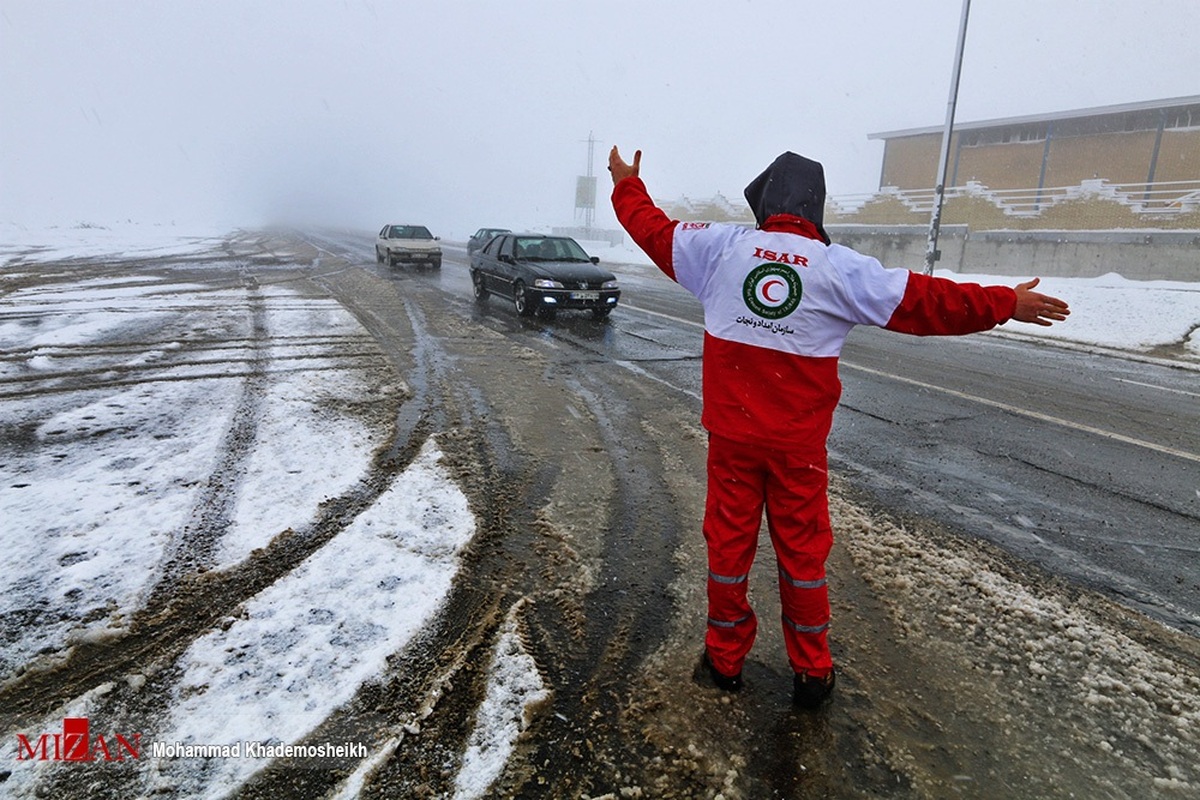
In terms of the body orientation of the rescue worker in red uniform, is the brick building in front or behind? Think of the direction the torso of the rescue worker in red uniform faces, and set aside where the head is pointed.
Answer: in front

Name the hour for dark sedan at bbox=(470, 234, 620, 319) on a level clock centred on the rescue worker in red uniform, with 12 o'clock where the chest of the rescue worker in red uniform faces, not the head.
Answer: The dark sedan is roughly at 11 o'clock from the rescue worker in red uniform.

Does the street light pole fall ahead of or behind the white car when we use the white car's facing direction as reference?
ahead

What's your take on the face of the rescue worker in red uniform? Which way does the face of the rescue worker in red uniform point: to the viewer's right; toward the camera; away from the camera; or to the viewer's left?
away from the camera

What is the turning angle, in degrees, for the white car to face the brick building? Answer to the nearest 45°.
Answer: approximately 45° to its left

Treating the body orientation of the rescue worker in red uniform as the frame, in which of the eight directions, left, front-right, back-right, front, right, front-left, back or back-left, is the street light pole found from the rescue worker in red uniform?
front

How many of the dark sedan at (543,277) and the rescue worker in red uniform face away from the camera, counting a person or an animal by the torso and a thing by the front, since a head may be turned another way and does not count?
1

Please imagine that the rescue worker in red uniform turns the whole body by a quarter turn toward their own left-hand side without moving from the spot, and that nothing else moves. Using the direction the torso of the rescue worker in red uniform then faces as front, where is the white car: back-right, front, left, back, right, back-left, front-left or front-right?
front-right

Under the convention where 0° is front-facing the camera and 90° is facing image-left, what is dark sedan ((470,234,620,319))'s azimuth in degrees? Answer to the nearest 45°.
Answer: approximately 315°

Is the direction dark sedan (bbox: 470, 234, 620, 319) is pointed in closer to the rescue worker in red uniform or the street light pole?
the rescue worker in red uniform

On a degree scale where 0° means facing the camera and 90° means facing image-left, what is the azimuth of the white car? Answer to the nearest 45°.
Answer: approximately 315°

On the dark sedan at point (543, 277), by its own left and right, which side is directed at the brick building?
left

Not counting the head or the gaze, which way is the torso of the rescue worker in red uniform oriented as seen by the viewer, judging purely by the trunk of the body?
away from the camera

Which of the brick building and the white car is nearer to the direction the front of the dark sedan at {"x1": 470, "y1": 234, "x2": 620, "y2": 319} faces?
the brick building

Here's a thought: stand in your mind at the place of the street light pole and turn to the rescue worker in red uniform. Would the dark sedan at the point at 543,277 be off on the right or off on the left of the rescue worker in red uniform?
right
